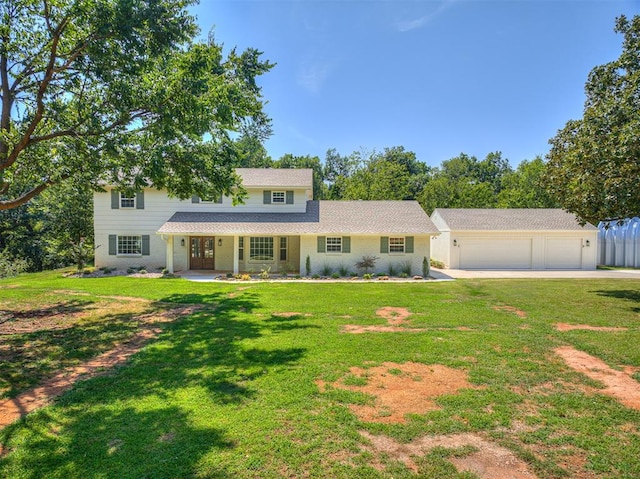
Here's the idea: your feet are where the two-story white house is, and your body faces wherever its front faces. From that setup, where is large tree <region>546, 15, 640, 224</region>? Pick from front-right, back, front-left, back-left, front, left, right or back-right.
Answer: front-left

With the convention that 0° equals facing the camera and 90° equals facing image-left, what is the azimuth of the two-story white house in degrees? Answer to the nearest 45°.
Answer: approximately 0°

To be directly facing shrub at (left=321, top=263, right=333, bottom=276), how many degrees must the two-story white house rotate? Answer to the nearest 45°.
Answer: approximately 45° to its left
